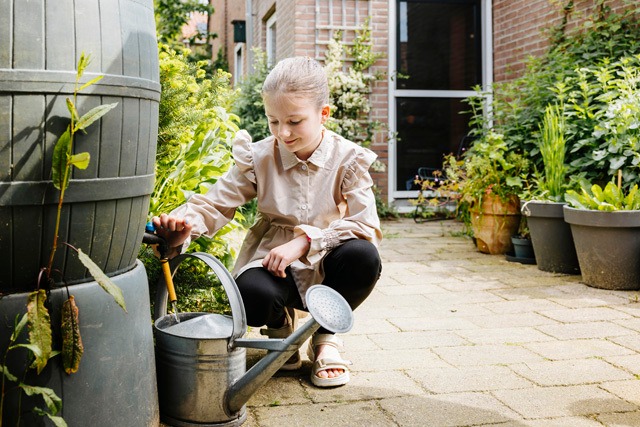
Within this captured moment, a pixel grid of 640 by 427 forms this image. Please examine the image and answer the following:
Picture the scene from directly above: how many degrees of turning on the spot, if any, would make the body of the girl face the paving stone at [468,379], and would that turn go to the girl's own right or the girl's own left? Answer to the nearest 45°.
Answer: approximately 90° to the girl's own left

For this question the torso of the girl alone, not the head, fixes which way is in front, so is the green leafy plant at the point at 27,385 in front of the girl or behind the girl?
in front

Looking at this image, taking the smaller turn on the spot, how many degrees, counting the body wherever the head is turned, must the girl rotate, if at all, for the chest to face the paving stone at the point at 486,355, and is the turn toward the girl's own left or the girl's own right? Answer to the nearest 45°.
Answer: approximately 90° to the girl's own left

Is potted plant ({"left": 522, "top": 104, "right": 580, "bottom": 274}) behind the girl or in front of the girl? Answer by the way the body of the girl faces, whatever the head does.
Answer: behind

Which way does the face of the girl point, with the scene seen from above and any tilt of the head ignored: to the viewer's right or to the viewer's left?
to the viewer's left

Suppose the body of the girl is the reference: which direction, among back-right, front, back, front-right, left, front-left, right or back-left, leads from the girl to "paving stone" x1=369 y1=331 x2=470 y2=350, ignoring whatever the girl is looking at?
back-left

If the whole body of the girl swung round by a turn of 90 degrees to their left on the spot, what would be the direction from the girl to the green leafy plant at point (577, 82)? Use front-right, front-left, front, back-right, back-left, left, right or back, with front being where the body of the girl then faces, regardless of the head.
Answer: front-left

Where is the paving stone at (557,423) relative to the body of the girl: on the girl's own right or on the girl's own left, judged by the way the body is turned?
on the girl's own left

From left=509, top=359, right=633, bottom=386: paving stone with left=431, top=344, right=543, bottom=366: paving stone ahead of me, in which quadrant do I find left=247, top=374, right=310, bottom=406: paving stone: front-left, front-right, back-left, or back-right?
front-left

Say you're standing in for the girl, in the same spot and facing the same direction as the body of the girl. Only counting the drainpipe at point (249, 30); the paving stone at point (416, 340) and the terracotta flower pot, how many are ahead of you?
0

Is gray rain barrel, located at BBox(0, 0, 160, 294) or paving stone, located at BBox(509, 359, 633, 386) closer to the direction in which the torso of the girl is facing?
the gray rain barrel

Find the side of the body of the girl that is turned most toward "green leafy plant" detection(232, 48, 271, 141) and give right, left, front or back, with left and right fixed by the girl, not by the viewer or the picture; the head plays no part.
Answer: back

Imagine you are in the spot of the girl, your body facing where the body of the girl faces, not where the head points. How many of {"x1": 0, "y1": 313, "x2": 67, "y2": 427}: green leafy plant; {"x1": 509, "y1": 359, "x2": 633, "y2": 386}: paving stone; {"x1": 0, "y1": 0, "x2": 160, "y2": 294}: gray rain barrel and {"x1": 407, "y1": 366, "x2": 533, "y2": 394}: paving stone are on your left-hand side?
2

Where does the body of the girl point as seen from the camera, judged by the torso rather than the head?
toward the camera

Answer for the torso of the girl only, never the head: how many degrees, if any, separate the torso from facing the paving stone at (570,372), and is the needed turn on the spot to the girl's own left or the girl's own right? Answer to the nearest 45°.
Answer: approximately 90° to the girl's own left
